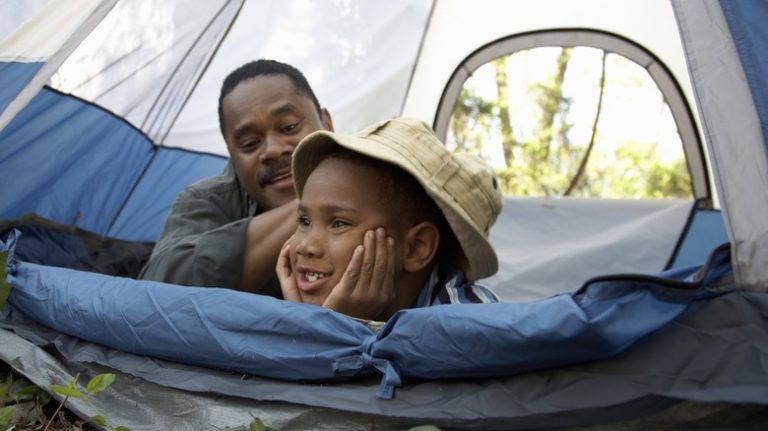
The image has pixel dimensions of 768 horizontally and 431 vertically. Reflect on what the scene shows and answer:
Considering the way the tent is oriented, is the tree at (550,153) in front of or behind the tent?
behind

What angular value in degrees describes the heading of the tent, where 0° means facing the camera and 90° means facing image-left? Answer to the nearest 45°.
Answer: approximately 0°

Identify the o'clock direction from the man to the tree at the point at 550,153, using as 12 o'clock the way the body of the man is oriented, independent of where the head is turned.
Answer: The tree is roughly at 7 o'clock from the man.
